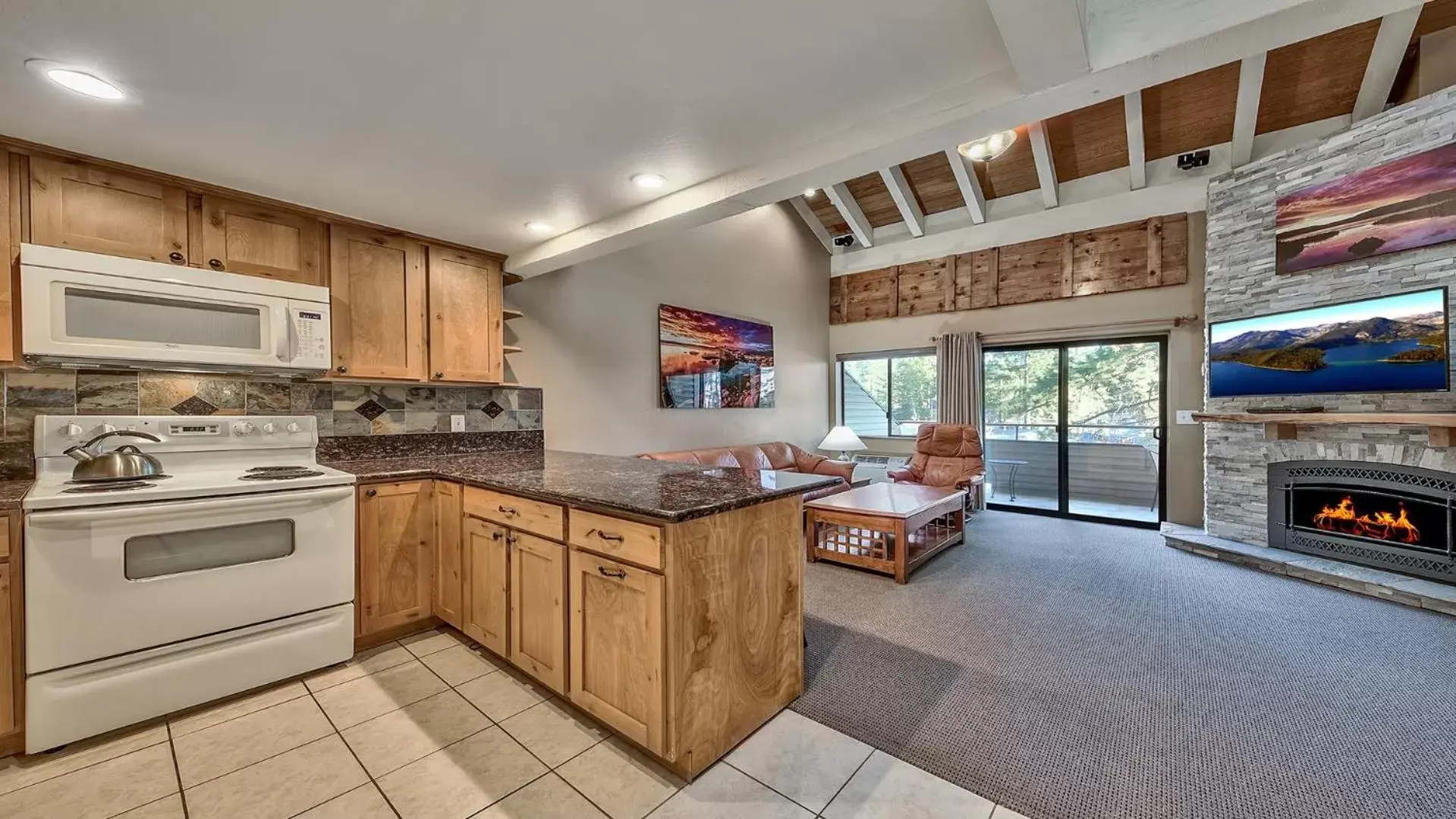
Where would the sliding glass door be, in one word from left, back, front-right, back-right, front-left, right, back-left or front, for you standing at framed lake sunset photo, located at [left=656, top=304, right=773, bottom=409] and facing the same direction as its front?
front-left

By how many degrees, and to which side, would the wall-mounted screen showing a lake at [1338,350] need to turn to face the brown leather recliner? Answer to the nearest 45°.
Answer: approximately 45° to its right

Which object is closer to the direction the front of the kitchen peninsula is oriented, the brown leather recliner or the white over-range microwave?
the white over-range microwave

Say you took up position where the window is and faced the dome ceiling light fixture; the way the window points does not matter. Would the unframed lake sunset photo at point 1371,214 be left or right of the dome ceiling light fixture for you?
left

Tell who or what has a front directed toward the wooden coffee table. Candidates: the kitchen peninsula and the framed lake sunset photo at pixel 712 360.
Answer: the framed lake sunset photo

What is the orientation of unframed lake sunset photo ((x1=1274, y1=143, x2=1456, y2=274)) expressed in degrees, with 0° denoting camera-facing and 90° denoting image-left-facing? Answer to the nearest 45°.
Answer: approximately 45°

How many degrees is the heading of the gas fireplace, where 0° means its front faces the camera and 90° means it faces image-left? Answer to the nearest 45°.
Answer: approximately 45°
